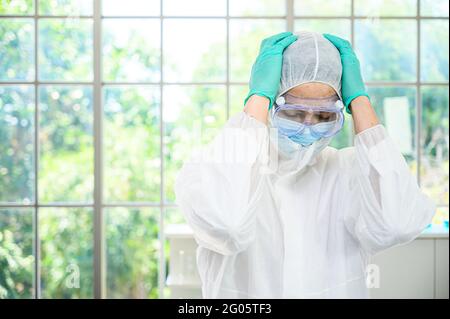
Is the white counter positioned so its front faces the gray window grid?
no

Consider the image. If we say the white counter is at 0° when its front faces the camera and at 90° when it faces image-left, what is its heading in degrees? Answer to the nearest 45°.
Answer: approximately 0°
